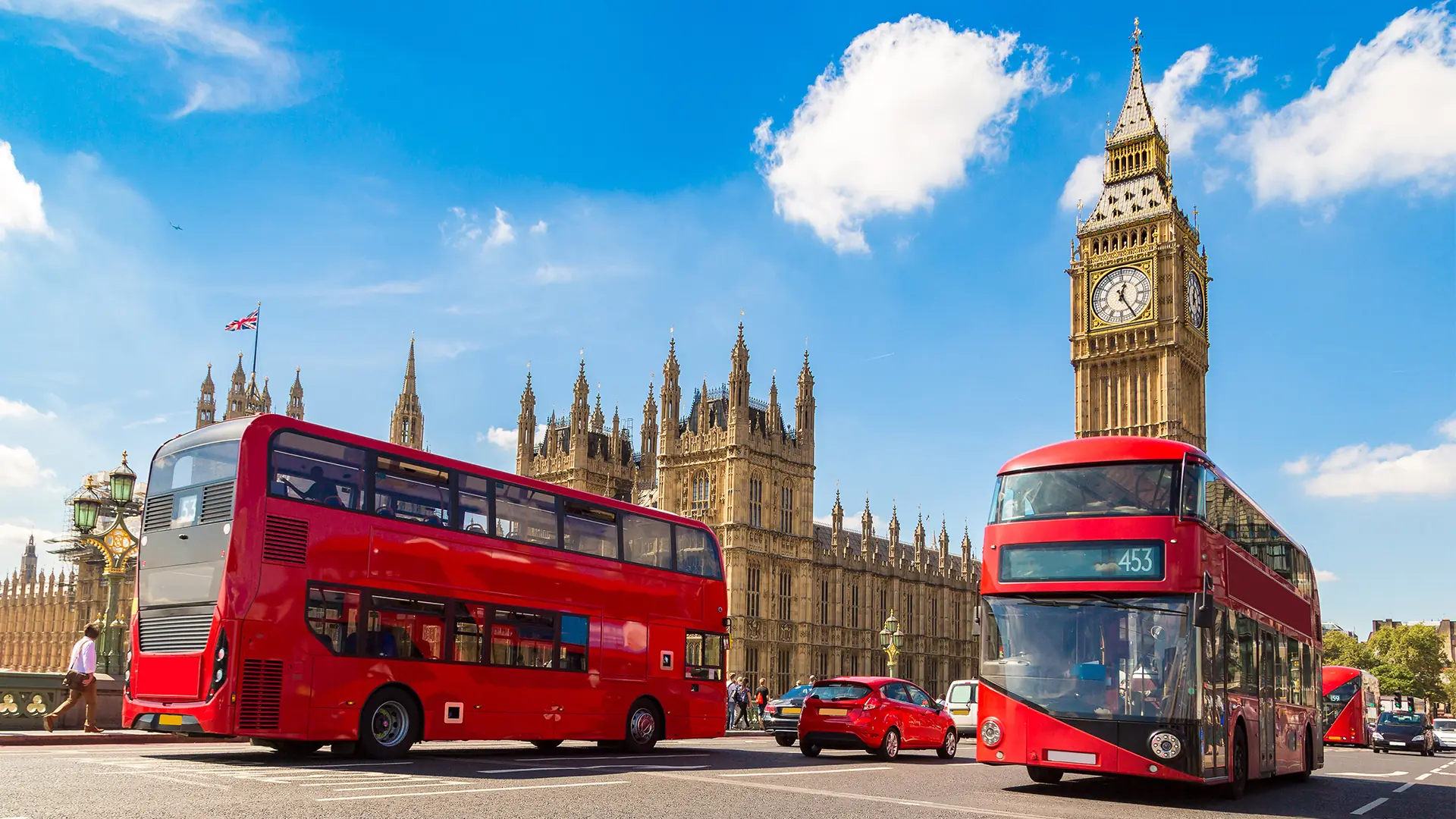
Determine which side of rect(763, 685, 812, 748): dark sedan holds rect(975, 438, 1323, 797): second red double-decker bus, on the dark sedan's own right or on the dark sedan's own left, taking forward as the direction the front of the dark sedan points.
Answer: on the dark sedan's own right

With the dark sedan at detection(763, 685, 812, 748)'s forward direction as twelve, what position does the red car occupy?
The red car is roughly at 4 o'clock from the dark sedan.

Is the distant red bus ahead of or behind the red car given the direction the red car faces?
ahead

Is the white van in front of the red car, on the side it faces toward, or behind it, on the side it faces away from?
in front

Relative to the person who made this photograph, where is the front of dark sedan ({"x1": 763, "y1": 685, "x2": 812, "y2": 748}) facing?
facing away from the viewer and to the right of the viewer

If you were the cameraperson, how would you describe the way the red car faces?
facing away from the viewer and to the right of the viewer

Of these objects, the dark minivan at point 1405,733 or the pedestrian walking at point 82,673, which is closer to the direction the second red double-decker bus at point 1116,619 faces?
the pedestrian walking
